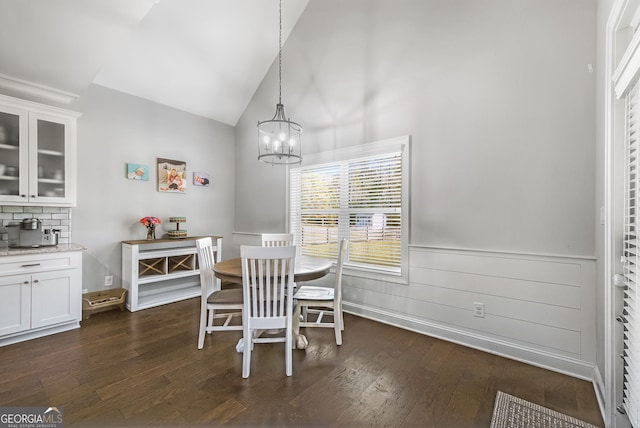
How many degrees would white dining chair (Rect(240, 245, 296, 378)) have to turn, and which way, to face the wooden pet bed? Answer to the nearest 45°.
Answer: approximately 45° to its left

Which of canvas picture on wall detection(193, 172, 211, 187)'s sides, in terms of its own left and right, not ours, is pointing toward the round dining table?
front

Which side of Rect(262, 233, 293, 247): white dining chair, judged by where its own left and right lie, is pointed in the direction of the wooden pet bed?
right

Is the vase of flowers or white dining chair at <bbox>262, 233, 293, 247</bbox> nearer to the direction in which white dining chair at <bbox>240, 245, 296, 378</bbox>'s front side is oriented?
the white dining chair

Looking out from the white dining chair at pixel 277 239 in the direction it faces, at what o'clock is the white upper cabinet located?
The white upper cabinet is roughly at 3 o'clock from the white dining chair.

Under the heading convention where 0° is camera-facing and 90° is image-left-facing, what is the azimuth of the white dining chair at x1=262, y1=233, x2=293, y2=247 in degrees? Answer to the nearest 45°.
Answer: approximately 0°

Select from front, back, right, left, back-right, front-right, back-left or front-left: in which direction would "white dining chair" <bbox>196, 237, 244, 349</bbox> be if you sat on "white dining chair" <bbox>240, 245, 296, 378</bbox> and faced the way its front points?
front-left

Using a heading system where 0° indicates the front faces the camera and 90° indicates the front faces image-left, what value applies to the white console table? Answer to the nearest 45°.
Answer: approximately 315°

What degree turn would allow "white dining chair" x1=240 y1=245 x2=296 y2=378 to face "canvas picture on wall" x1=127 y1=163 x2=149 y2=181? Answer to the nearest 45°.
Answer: approximately 45° to its left

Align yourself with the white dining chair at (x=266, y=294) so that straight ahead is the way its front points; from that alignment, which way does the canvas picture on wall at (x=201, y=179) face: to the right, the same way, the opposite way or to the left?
the opposite way

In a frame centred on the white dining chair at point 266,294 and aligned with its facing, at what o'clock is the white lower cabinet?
The white lower cabinet is roughly at 10 o'clock from the white dining chair.

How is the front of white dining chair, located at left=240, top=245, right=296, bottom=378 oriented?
away from the camera
